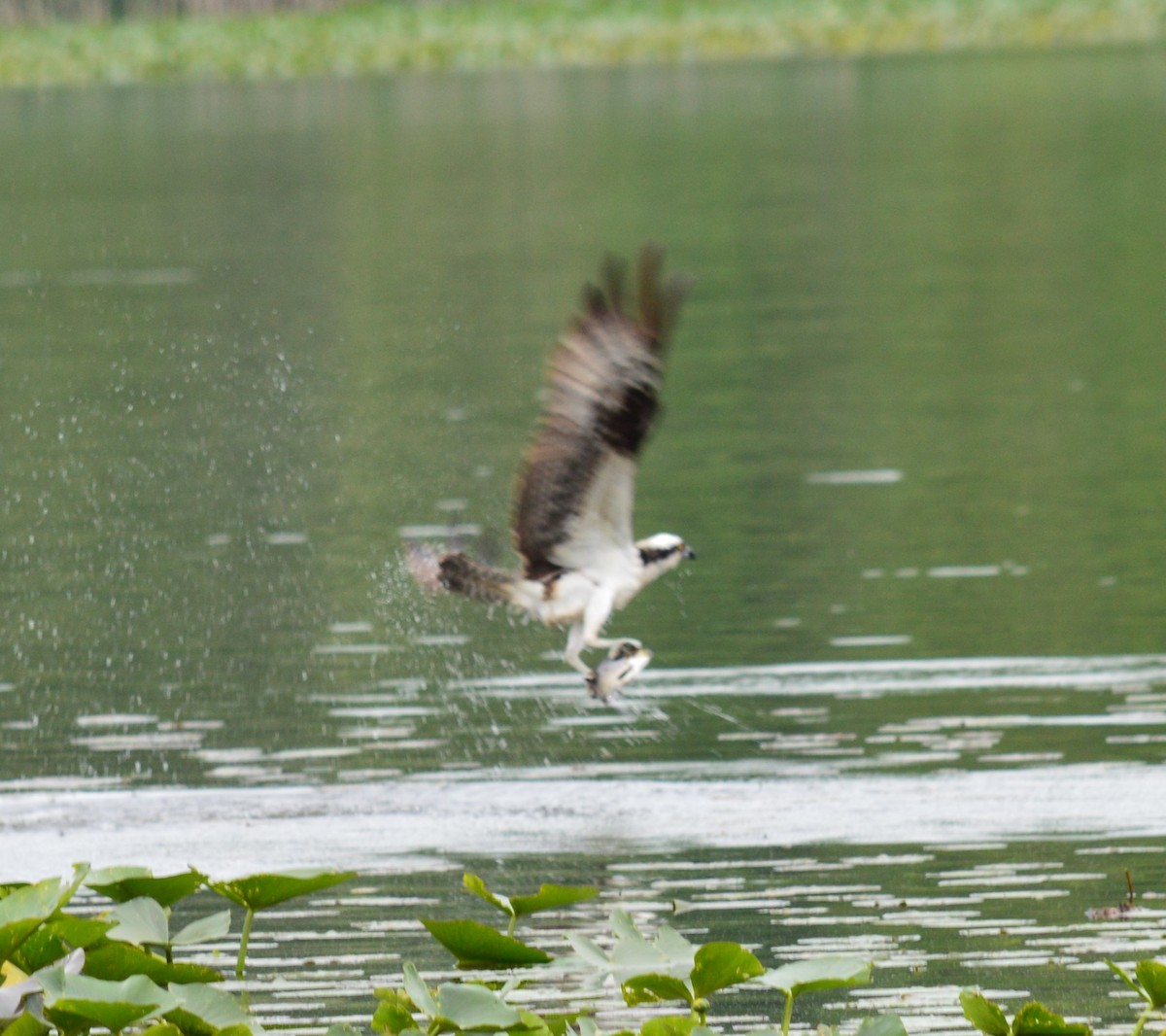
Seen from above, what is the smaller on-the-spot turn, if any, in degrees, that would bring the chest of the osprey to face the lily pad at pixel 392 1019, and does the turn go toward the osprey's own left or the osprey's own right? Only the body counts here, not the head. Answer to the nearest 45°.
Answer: approximately 90° to the osprey's own right

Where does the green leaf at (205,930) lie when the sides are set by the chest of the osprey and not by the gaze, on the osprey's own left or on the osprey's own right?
on the osprey's own right

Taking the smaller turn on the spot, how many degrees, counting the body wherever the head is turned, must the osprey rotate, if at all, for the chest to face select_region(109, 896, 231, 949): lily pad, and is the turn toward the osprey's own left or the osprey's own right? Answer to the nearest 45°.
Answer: approximately 135° to the osprey's own right

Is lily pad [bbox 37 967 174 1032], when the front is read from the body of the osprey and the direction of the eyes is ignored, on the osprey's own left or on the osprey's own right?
on the osprey's own right

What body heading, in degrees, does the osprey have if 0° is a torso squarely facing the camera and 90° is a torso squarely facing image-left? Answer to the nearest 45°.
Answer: approximately 270°

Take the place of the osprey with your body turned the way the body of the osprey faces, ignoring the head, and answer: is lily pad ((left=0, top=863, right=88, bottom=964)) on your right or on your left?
on your right

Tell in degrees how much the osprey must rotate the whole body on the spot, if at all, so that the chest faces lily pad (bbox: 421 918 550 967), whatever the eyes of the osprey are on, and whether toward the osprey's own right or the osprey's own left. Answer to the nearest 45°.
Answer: approximately 90° to the osprey's own right

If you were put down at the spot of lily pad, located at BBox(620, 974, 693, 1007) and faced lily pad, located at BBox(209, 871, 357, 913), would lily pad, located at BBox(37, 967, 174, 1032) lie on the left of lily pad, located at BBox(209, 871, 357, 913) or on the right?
left

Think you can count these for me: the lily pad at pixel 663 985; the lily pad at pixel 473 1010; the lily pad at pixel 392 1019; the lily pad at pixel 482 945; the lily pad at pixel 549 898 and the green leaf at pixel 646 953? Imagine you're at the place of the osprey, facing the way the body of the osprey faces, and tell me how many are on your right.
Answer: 6

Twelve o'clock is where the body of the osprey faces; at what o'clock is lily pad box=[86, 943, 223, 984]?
The lily pad is roughly at 4 o'clock from the osprey.

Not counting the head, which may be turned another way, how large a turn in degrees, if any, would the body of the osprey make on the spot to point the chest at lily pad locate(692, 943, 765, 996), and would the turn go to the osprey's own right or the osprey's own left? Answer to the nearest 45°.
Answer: approximately 90° to the osprey's own right

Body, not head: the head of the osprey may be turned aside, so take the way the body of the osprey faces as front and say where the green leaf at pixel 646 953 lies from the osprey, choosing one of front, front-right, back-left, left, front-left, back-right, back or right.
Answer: right

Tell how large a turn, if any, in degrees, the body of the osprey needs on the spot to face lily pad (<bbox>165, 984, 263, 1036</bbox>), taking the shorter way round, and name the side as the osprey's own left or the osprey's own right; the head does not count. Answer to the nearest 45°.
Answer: approximately 135° to the osprey's own right

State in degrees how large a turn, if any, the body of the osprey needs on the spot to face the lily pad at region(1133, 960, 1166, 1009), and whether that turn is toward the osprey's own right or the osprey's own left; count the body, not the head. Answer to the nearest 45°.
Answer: approximately 45° to the osprey's own right

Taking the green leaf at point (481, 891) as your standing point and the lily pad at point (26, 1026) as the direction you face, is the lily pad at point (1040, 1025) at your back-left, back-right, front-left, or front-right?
back-left

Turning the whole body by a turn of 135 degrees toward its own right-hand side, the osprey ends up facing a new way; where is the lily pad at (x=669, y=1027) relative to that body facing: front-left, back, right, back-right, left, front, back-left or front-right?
front-left

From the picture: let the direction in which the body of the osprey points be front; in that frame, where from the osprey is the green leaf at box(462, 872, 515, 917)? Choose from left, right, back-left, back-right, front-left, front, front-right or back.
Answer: right

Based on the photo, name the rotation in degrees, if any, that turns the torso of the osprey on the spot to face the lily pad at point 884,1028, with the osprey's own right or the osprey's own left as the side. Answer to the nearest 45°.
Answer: approximately 90° to the osprey's own right
